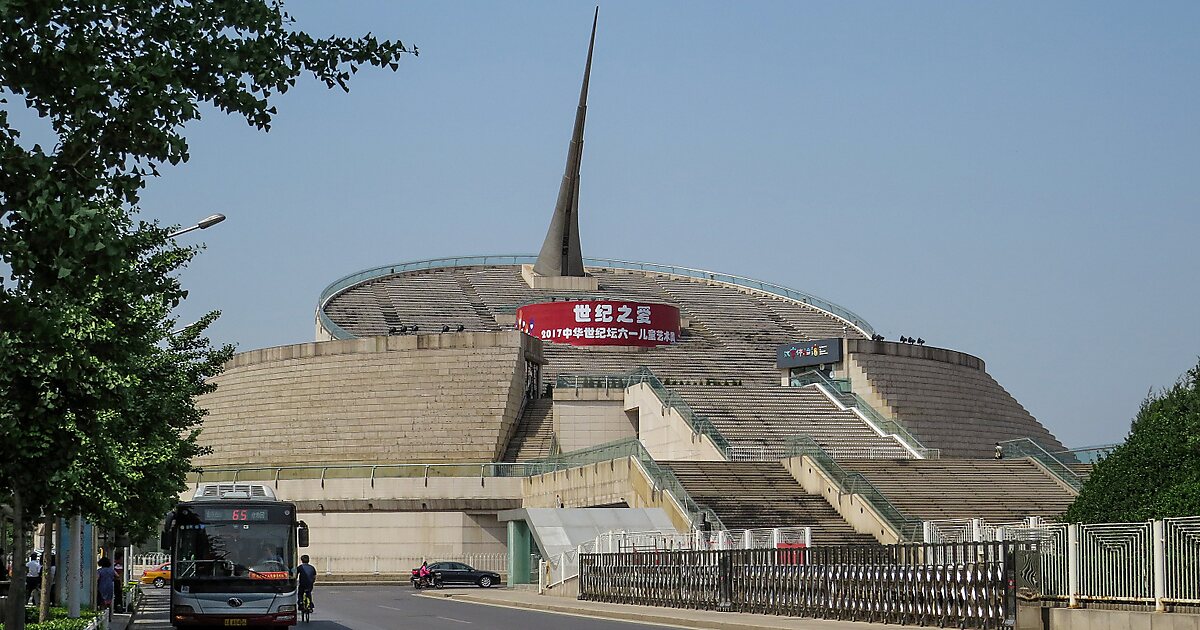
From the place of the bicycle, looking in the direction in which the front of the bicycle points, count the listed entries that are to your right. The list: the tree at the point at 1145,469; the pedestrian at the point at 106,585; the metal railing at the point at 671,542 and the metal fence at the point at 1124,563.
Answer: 3

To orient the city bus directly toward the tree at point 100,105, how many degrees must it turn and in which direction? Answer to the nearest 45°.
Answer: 0° — it already faces it

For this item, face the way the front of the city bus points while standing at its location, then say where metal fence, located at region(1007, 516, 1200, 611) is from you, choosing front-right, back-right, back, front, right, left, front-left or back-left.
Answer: front-left

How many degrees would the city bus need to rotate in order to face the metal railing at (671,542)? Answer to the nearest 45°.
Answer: approximately 135° to its left

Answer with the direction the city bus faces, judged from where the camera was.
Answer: facing the viewer

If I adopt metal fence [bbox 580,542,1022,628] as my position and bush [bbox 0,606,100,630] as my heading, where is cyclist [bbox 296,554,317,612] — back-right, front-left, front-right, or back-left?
front-right
